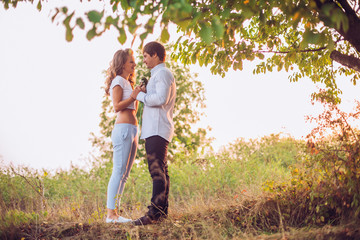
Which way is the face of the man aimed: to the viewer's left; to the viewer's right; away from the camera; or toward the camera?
to the viewer's left

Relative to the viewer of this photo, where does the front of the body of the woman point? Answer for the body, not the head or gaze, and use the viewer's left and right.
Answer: facing to the right of the viewer

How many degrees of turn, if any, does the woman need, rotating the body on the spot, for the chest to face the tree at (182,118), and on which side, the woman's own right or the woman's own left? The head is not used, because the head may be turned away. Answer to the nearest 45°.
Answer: approximately 90° to the woman's own left

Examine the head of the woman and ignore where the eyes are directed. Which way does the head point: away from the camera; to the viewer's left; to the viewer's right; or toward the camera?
to the viewer's right

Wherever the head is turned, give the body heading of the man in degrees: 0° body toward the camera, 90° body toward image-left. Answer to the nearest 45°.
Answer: approximately 90°

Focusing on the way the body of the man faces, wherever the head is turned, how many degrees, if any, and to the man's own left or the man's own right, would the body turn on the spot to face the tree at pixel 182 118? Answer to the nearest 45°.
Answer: approximately 90° to the man's own right

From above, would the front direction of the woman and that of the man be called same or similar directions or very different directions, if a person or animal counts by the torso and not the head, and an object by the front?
very different directions

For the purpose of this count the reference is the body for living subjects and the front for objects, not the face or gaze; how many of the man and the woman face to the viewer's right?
1
